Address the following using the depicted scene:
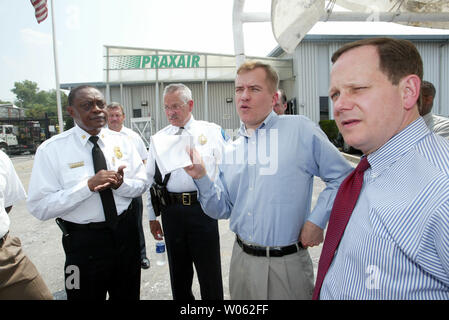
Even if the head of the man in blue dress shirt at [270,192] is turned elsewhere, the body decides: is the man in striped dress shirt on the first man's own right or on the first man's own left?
on the first man's own left

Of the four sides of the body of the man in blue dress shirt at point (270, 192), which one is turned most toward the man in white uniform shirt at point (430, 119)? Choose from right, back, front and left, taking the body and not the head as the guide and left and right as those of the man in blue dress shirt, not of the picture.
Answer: back

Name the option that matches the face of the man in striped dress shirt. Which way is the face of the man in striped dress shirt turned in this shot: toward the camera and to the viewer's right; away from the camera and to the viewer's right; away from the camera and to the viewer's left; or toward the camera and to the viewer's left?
toward the camera and to the viewer's left

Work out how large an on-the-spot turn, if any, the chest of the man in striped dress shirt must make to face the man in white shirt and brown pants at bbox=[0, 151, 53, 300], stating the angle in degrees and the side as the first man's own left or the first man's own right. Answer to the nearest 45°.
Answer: approximately 45° to the first man's own right

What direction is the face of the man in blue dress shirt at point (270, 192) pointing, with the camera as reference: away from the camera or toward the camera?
toward the camera

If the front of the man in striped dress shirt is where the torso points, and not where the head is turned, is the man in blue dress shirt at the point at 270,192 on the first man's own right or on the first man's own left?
on the first man's own right

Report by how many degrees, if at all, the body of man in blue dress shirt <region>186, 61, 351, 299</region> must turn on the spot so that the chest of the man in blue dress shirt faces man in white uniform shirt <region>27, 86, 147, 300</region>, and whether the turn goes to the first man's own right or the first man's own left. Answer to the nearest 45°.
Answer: approximately 45° to the first man's own right

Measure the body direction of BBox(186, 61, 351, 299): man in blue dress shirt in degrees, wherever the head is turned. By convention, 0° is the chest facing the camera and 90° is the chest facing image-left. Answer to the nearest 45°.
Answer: approximately 45°

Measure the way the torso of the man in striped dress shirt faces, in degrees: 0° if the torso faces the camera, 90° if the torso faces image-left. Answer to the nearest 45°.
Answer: approximately 45°

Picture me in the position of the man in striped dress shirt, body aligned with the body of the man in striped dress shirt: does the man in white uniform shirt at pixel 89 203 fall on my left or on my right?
on my right

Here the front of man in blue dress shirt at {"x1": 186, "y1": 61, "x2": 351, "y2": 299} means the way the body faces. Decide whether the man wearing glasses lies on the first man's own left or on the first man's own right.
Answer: on the first man's own right
